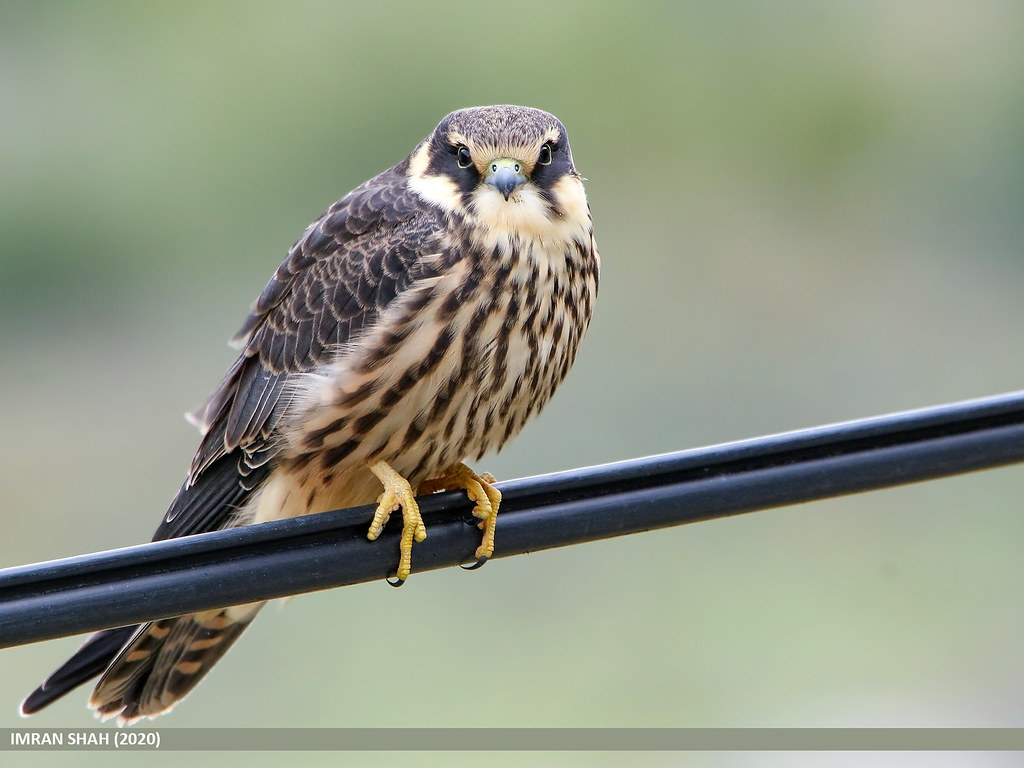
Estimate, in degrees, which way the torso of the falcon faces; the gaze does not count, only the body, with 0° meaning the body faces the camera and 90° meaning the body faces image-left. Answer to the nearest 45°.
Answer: approximately 315°
